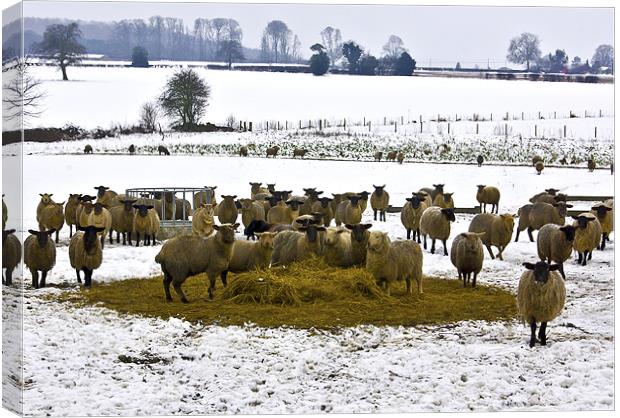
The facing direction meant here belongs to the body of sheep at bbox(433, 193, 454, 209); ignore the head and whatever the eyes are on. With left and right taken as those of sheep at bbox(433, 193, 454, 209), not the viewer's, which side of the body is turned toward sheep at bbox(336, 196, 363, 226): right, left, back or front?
right

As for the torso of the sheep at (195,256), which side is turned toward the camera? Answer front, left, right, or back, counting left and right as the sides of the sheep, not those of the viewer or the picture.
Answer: right

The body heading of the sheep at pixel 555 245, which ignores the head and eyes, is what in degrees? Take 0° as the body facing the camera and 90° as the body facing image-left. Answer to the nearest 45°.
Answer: approximately 315°

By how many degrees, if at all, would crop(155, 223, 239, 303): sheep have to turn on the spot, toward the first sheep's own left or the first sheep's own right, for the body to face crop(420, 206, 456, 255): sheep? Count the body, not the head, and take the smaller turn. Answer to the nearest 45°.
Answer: approximately 45° to the first sheep's own left

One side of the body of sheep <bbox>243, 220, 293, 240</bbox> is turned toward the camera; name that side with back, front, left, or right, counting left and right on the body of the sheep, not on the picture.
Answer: left

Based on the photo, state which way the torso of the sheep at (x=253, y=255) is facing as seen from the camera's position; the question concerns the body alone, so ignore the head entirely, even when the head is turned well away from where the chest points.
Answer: to the viewer's right

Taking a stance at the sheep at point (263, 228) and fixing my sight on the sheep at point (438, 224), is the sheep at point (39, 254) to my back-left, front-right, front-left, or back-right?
back-right

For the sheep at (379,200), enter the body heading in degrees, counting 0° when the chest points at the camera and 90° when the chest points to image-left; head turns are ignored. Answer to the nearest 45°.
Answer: approximately 0°
